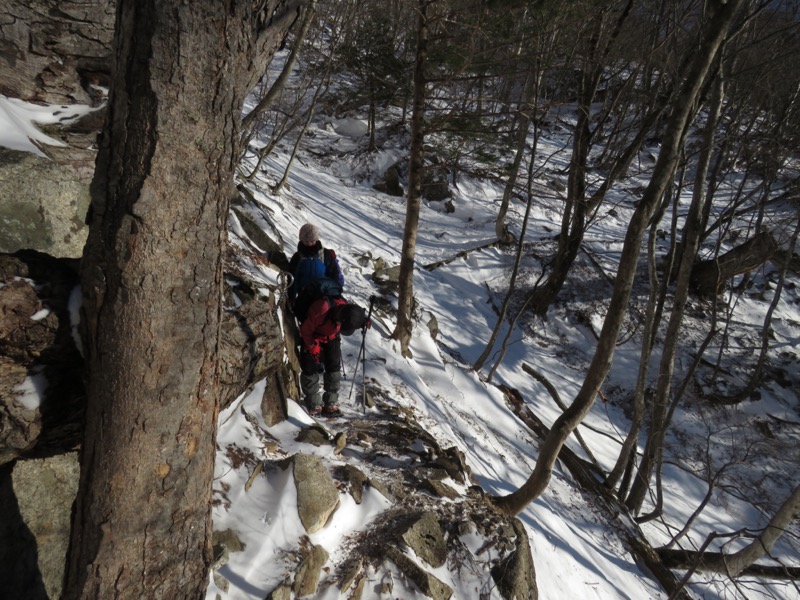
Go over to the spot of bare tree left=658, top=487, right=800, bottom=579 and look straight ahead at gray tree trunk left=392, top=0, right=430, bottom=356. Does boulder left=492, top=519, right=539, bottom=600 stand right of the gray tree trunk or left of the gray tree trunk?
left

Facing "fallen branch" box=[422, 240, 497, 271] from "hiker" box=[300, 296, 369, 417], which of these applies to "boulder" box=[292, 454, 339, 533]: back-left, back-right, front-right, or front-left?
back-right

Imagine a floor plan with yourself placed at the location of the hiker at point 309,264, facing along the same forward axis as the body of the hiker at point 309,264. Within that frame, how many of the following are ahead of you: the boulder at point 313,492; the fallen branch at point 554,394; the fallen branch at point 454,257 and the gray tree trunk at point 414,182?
1
